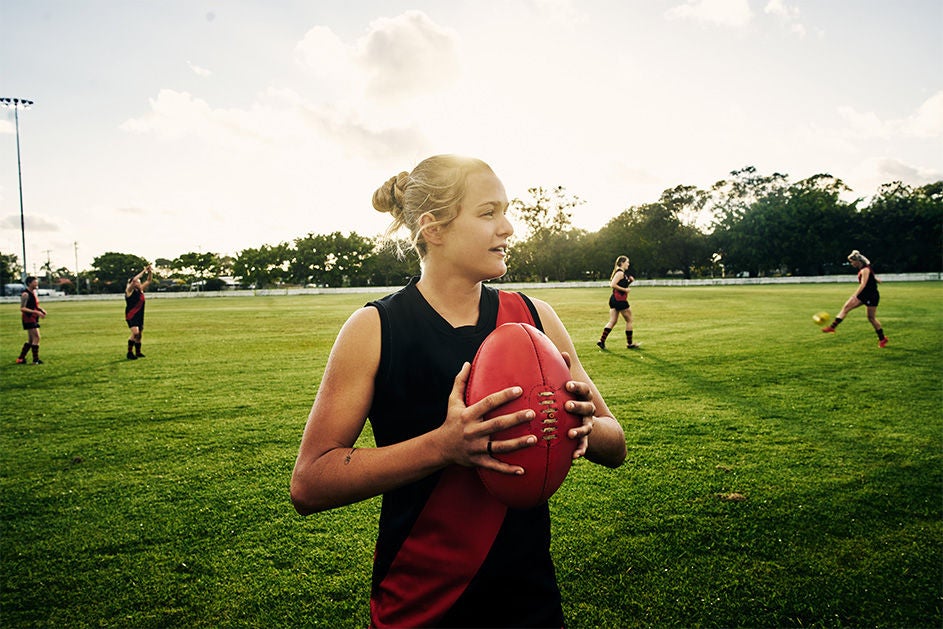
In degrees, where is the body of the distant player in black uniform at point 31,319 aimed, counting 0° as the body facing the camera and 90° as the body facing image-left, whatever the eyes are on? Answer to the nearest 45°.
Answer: approximately 270°

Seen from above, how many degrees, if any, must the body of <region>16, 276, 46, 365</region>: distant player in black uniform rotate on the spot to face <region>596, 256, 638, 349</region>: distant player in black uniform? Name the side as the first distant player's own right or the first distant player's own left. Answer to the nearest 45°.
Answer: approximately 45° to the first distant player's own right

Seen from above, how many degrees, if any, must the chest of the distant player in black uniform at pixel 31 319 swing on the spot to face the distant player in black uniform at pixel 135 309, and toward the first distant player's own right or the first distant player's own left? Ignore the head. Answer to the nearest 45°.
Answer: approximately 45° to the first distant player's own right
